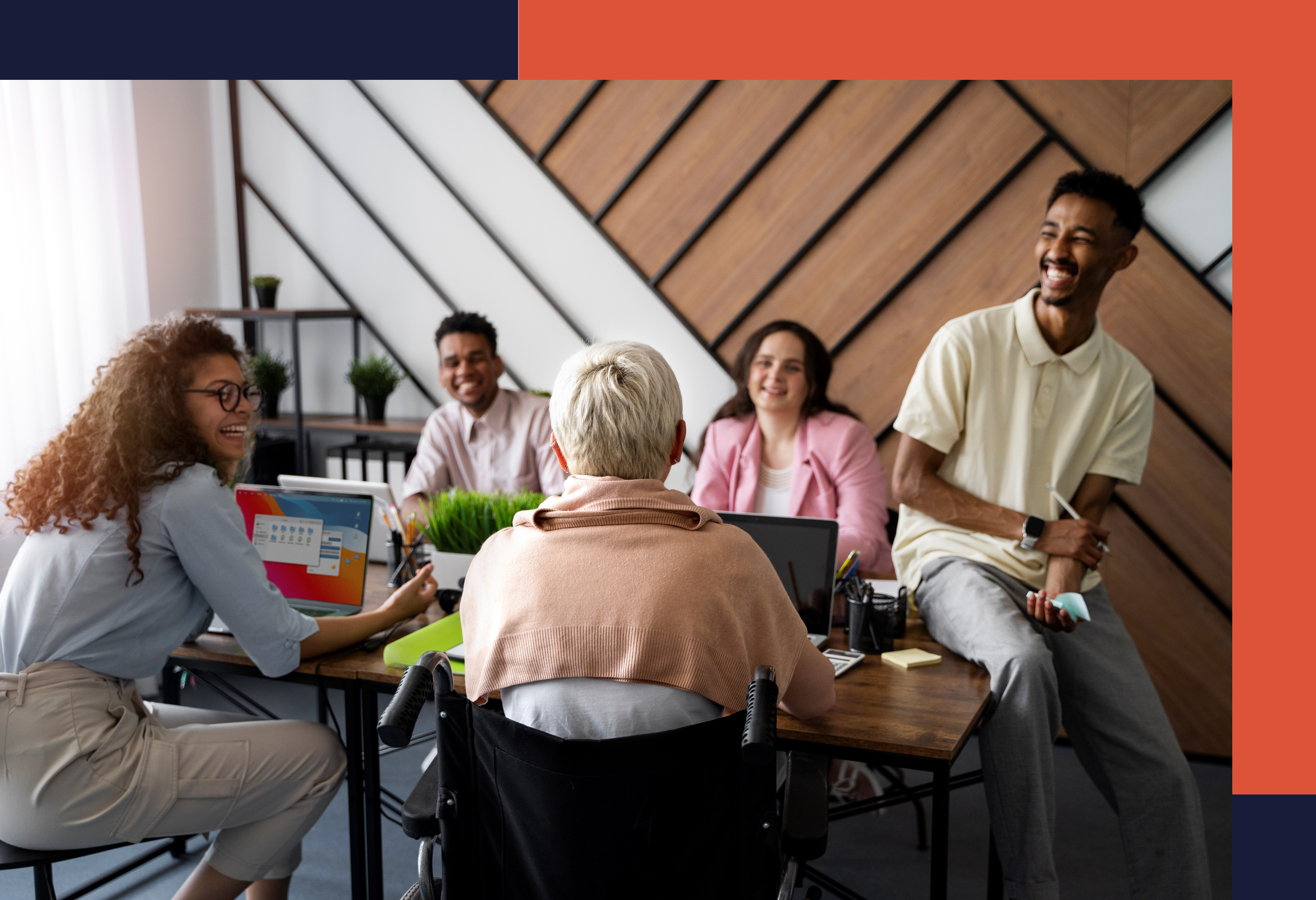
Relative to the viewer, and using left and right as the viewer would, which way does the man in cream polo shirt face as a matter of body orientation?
facing the viewer

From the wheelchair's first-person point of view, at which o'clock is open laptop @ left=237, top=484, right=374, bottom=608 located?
The open laptop is roughly at 11 o'clock from the wheelchair.

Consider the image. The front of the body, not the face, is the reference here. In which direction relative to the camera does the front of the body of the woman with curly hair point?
to the viewer's right

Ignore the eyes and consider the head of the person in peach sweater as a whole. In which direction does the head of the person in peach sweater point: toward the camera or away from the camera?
away from the camera

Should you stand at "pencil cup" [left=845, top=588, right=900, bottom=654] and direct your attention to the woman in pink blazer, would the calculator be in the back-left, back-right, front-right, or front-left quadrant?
back-left

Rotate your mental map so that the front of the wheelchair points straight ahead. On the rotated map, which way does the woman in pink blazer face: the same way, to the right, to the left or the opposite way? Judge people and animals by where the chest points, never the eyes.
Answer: the opposite way

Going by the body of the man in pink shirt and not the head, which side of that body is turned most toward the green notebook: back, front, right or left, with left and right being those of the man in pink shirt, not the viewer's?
front

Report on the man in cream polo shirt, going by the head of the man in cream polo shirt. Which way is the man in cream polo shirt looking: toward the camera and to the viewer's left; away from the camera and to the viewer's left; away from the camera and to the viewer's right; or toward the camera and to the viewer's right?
toward the camera and to the viewer's left

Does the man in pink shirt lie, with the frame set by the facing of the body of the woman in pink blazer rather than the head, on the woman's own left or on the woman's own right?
on the woman's own right

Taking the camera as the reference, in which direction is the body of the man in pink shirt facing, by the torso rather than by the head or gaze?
toward the camera

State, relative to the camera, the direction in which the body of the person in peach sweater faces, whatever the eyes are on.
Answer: away from the camera

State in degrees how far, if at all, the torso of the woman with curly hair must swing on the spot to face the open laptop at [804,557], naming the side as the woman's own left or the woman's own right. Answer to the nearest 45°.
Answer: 0° — they already face it

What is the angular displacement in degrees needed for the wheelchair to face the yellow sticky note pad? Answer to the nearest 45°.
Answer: approximately 45° to its right

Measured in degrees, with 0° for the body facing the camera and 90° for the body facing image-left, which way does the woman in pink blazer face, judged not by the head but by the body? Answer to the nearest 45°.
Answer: approximately 0°

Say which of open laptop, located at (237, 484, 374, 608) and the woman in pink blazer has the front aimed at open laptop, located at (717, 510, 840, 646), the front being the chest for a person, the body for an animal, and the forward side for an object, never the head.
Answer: the woman in pink blazer

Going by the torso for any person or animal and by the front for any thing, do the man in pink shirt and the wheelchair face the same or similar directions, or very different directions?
very different directions
